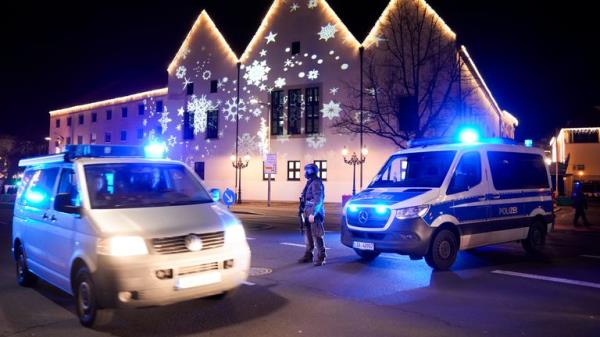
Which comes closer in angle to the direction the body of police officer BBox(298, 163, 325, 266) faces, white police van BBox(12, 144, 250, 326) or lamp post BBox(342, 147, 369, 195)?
the white police van

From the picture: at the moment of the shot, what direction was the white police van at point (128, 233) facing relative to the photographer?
facing the viewer and to the right of the viewer

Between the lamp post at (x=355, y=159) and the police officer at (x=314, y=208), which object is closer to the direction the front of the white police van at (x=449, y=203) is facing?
the police officer

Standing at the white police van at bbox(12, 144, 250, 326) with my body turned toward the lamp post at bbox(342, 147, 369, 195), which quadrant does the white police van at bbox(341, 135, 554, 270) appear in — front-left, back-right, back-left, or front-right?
front-right

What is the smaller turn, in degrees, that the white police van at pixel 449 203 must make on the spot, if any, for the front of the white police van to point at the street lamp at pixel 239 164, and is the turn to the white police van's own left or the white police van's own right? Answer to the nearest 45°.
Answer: approximately 90° to the white police van's own right

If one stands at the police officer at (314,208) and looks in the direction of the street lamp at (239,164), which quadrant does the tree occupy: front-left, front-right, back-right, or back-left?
front-right

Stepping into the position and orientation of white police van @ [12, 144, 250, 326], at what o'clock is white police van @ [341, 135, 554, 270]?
white police van @ [341, 135, 554, 270] is roughly at 10 o'clock from white police van @ [12, 144, 250, 326].

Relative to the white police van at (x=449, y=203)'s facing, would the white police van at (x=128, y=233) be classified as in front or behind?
in front

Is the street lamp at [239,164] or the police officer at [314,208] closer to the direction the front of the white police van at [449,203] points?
the police officer

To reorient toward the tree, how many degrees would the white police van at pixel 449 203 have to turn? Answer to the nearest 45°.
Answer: approximately 135° to its right

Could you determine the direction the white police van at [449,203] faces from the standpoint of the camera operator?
facing the viewer and to the left of the viewer

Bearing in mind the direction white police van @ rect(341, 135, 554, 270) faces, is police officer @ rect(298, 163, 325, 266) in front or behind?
in front

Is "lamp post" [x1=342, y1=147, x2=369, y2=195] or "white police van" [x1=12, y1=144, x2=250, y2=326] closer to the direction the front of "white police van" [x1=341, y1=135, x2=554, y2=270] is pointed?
the white police van
